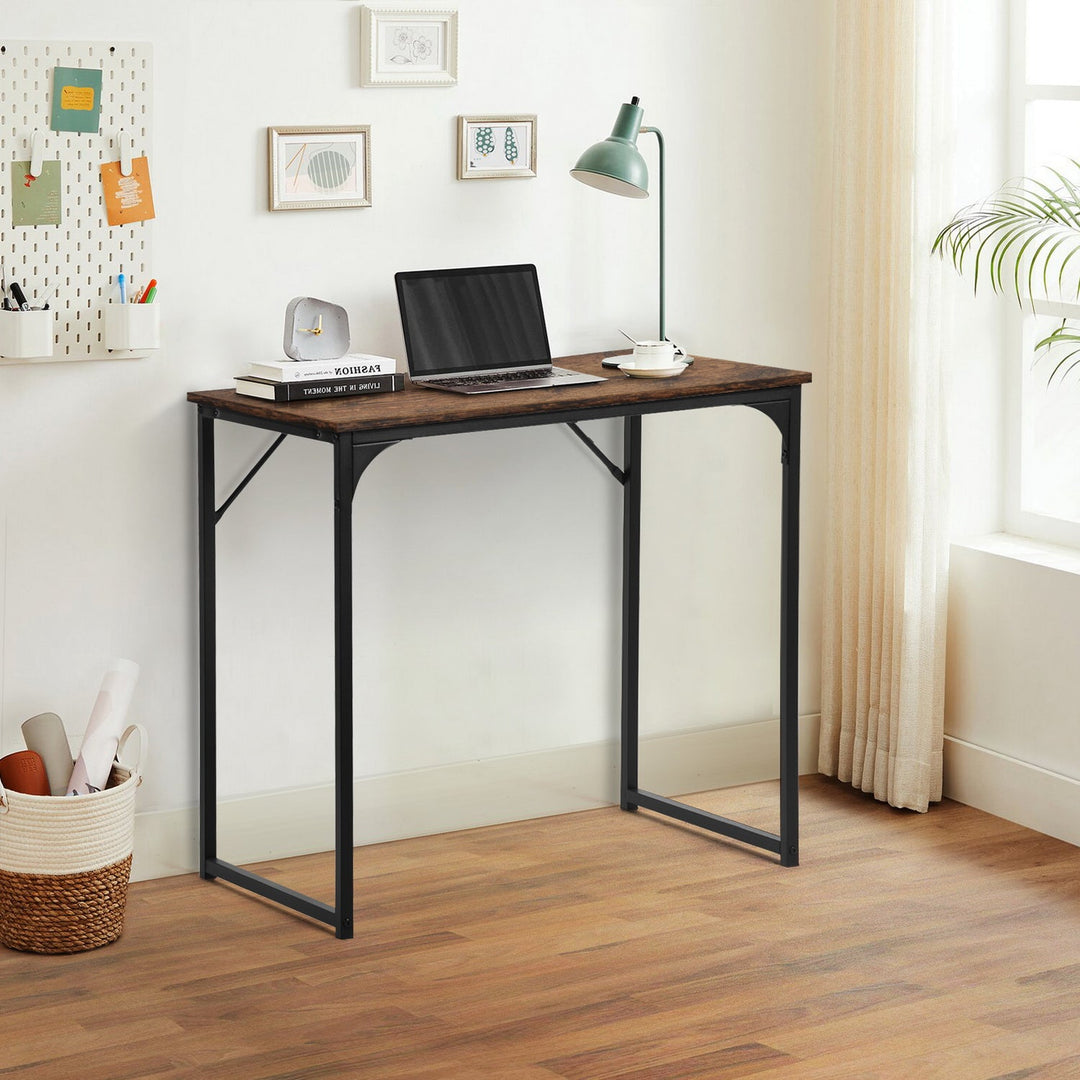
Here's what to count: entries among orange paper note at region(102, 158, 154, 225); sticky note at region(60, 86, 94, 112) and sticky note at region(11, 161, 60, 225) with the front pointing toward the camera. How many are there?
3

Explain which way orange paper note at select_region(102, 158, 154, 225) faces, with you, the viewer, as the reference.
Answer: facing the viewer

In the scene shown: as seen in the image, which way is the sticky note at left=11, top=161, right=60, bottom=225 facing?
toward the camera

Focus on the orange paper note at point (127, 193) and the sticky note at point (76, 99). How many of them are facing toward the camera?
2

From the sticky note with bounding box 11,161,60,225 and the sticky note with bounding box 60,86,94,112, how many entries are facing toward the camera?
2

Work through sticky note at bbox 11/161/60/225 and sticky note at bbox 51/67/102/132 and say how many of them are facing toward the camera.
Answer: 2

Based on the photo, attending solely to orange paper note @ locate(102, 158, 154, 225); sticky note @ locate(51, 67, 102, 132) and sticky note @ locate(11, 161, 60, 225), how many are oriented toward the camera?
3
